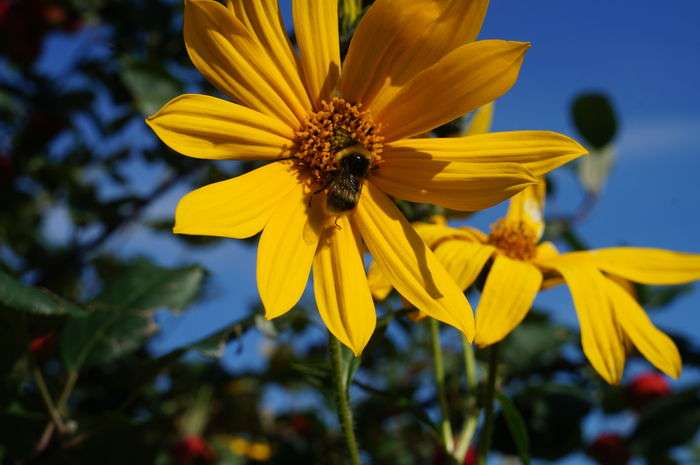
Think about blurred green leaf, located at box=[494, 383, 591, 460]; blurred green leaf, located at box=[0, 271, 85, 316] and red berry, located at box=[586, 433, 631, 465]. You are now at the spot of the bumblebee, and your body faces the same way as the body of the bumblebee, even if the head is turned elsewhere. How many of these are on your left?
1

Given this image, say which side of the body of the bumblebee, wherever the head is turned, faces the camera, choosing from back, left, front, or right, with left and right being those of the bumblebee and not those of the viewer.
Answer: back

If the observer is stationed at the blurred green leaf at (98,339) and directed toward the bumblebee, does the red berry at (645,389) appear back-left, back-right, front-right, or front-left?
front-left

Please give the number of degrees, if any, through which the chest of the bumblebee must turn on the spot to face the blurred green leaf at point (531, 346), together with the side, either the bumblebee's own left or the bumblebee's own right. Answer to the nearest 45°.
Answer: approximately 45° to the bumblebee's own right

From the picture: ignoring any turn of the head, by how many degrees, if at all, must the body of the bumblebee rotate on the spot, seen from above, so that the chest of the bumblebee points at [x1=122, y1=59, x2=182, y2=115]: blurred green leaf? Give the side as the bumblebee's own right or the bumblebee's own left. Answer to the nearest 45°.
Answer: approximately 45° to the bumblebee's own left

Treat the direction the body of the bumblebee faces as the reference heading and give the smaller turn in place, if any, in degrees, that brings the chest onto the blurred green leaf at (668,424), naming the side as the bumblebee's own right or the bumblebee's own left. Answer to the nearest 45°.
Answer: approximately 45° to the bumblebee's own right

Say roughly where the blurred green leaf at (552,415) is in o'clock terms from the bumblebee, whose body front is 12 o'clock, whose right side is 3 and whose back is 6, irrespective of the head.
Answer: The blurred green leaf is roughly at 1 o'clock from the bumblebee.

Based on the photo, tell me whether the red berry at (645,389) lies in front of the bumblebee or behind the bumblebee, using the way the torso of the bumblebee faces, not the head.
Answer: in front

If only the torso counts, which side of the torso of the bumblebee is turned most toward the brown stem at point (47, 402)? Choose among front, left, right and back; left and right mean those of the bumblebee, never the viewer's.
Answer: left

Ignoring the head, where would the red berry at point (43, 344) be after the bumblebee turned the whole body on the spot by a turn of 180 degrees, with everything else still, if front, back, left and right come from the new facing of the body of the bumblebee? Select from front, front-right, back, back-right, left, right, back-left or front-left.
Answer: back-right

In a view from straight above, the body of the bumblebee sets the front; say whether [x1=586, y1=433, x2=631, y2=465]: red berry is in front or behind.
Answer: in front

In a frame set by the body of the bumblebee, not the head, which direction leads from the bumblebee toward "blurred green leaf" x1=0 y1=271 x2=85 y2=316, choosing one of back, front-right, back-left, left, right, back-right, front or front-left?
left

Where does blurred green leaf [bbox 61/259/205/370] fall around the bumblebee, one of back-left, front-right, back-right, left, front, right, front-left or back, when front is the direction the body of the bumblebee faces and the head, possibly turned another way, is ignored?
front-left

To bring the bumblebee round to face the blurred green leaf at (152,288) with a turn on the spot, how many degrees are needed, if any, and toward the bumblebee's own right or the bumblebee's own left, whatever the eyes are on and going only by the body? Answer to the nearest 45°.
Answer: approximately 45° to the bumblebee's own left
